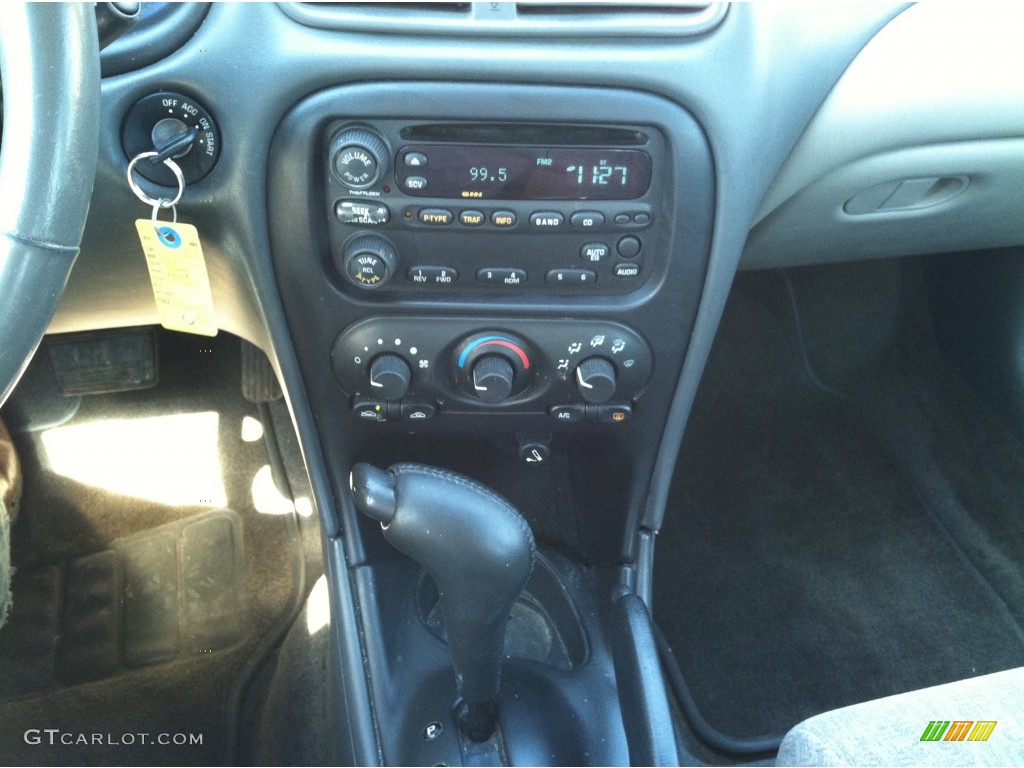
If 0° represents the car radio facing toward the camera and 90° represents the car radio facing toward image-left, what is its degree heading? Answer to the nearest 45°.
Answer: approximately 0°
